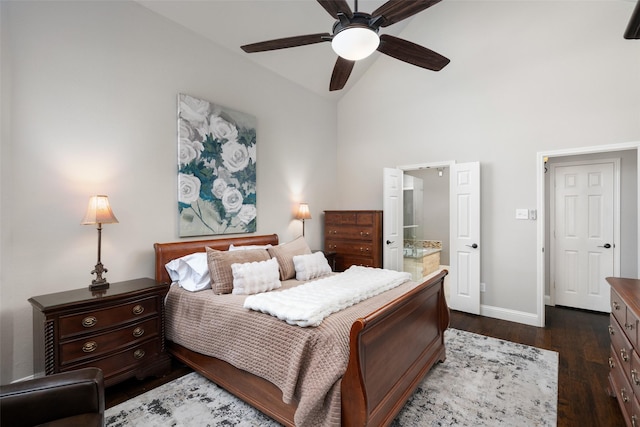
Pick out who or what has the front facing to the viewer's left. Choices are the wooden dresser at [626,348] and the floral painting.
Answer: the wooden dresser

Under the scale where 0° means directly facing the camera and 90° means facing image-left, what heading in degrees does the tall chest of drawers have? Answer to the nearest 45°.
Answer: approximately 45°

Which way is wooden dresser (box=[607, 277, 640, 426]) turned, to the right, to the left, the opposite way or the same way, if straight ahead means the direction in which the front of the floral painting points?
the opposite way

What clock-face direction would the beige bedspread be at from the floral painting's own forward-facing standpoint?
The beige bedspread is roughly at 1 o'clock from the floral painting.

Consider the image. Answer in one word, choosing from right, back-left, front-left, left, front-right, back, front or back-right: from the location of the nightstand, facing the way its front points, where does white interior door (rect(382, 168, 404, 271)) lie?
front-left

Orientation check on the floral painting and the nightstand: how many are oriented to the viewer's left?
0

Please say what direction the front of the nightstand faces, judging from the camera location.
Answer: facing the viewer and to the right of the viewer

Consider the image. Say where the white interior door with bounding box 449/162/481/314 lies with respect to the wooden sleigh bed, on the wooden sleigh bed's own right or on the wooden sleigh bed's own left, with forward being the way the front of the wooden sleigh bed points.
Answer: on the wooden sleigh bed's own left

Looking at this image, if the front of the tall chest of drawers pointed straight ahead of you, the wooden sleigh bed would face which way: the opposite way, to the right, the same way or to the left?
to the left

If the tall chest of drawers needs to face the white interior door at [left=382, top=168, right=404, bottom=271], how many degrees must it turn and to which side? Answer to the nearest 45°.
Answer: approximately 135° to its left
